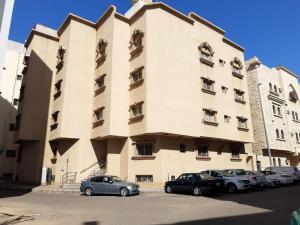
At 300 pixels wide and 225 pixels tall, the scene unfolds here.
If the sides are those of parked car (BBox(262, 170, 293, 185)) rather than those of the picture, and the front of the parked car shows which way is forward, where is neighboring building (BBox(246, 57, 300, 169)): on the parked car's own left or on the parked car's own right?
on the parked car's own left

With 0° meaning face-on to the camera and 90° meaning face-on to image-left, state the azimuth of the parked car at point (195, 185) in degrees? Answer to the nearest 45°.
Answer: approximately 135°

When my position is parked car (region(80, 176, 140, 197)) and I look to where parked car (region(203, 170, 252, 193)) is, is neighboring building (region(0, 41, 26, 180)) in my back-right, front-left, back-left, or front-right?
back-left
